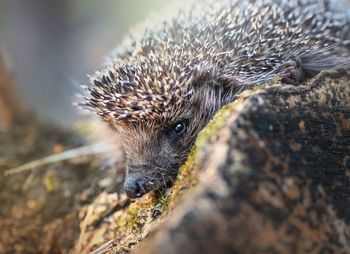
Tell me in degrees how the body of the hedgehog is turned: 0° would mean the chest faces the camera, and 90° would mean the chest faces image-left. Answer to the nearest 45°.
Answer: approximately 45°
